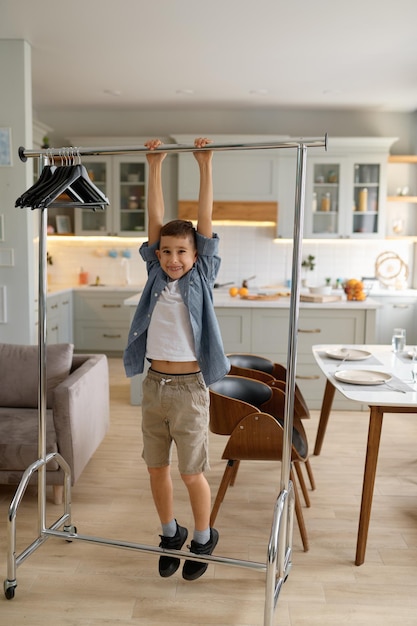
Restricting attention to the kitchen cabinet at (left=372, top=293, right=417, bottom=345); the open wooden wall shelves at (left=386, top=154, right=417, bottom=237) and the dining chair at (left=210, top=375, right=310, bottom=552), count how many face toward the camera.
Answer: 2

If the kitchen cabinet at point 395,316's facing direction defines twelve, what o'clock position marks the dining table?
The dining table is roughly at 12 o'clock from the kitchen cabinet.

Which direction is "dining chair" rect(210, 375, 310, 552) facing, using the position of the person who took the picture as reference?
facing to the right of the viewer

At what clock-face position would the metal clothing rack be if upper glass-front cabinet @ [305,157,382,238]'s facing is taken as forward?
The metal clothing rack is roughly at 12 o'clock from the upper glass-front cabinet.

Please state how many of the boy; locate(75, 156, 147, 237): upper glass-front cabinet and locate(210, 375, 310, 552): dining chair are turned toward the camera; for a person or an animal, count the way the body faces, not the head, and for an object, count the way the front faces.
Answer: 2

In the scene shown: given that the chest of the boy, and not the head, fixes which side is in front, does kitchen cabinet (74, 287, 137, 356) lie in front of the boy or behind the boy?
behind

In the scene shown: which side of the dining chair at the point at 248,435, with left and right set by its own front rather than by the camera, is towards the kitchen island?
left
